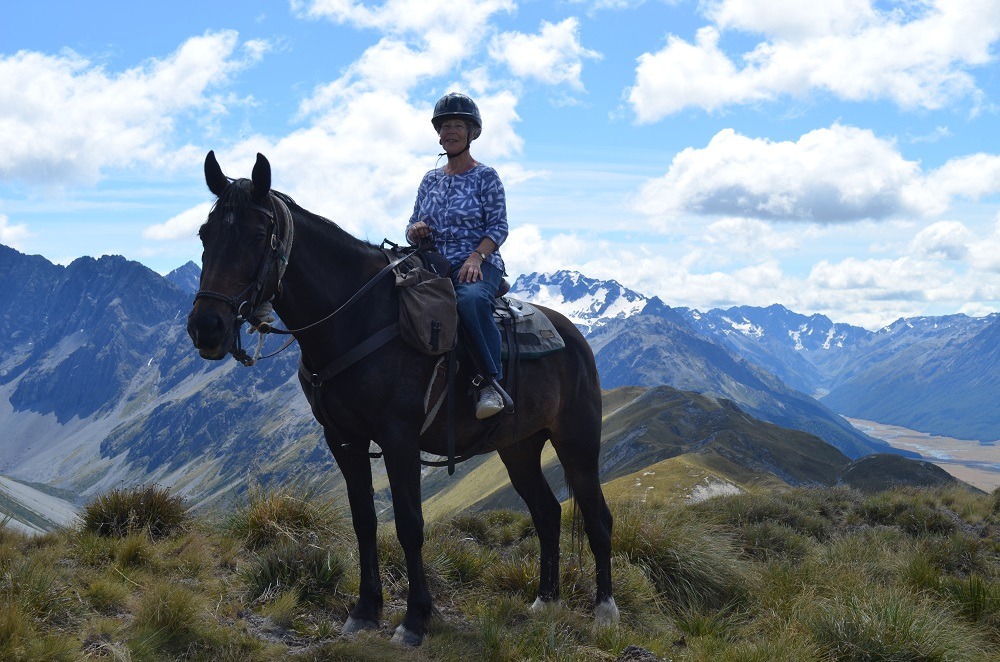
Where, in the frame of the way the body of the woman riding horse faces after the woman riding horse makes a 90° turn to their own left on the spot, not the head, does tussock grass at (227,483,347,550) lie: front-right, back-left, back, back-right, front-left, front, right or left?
back

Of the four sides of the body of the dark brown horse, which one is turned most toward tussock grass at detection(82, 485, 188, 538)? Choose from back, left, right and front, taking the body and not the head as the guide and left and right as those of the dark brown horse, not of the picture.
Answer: right

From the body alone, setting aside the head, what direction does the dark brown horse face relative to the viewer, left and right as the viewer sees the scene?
facing the viewer and to the left of the viewer

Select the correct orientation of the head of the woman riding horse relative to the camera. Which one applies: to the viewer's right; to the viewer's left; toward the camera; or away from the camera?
toward the camera

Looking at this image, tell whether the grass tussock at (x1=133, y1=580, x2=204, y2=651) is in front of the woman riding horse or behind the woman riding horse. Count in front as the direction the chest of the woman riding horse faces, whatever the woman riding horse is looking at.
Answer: in front

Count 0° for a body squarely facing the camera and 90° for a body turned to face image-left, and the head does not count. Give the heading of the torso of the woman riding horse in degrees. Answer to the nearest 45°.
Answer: approximately 45°

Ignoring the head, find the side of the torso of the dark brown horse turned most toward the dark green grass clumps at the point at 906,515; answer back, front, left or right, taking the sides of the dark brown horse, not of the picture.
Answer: back

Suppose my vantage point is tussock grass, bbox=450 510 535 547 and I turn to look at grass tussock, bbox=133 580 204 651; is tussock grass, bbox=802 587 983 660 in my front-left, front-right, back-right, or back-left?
front-left

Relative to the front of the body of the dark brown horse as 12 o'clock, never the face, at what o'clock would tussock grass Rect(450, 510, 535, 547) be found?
The tussock grass is roughly at 5 o'clock from the dark brown horse.
